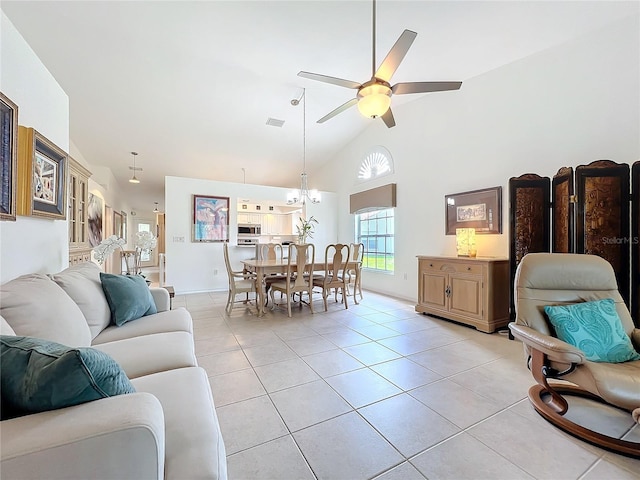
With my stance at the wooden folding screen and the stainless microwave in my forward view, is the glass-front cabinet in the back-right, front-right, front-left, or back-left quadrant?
front-left

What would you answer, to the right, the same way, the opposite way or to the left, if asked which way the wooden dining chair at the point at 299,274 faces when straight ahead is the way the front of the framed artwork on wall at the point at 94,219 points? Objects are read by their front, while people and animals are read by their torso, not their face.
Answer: to the left

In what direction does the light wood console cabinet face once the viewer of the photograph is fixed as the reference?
facing the viewer and to the left of the viewer

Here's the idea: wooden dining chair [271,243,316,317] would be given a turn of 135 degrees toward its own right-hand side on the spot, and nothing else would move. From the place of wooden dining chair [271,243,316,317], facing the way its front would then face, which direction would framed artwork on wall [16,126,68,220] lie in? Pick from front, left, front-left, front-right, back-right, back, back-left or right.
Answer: back-right

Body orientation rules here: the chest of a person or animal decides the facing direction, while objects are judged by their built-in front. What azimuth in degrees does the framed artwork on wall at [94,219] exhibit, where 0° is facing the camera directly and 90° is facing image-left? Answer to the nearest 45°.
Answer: approximately 270°

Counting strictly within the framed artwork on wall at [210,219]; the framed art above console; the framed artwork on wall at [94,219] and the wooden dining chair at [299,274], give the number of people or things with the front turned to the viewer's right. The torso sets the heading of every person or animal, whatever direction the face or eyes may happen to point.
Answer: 1

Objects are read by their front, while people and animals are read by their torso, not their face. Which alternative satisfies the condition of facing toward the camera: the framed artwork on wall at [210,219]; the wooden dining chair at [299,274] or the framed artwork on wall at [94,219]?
the framed artwork on wall at [210,219]

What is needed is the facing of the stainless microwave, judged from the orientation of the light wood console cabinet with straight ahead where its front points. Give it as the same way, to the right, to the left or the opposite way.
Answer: to the left

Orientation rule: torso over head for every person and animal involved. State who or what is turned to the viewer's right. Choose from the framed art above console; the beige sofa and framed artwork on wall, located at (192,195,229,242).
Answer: the beige sofa

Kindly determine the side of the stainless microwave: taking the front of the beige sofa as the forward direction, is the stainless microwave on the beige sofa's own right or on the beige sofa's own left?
on the beige sofa's own left

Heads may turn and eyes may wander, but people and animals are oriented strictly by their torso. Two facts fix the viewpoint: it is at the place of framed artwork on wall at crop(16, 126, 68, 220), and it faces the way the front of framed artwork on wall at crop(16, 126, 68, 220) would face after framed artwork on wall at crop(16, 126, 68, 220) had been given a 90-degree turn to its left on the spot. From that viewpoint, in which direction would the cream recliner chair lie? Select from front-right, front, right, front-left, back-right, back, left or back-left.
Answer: right

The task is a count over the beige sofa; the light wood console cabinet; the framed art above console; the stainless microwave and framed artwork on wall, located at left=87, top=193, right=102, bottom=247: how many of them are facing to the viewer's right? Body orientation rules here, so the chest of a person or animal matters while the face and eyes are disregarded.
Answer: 2

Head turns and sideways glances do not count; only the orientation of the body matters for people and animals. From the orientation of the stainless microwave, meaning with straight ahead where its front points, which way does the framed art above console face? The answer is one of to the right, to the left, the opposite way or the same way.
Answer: to the right

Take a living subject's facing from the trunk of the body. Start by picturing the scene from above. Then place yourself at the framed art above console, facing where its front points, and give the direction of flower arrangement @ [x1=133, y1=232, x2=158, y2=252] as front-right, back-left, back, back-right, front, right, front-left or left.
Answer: front

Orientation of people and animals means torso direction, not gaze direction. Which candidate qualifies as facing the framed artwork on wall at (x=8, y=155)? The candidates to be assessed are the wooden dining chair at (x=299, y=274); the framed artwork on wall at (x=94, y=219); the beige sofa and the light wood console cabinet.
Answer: the light wood console cabinet

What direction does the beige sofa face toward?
to the viewer's right

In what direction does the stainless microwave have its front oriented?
toward the camera

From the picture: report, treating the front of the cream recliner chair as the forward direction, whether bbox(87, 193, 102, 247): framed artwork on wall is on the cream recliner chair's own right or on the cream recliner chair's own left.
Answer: on the cream recliner chair's own right
